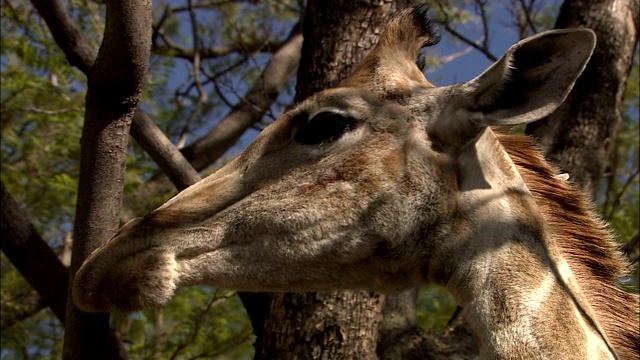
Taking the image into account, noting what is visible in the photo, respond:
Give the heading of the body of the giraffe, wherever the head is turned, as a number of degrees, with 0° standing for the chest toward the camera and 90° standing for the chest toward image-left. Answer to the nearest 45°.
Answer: approximately 90°

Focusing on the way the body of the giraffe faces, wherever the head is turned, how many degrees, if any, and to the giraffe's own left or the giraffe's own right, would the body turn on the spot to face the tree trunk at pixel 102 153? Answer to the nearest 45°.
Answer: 0° — it already faces it
